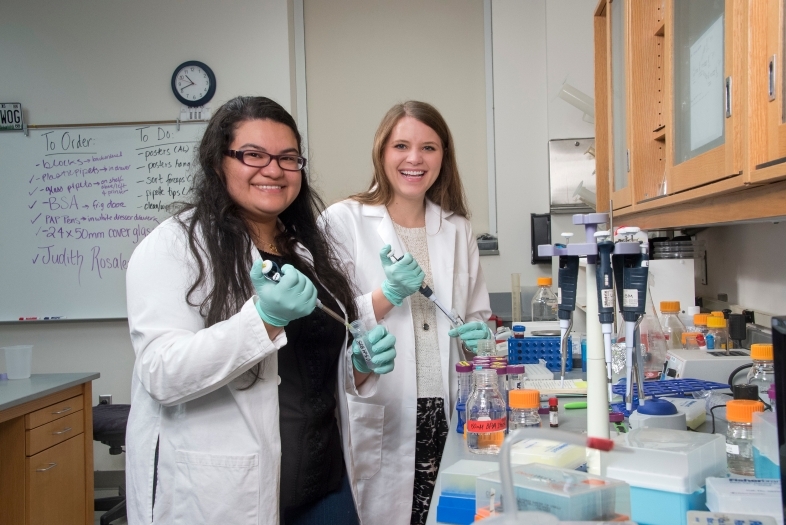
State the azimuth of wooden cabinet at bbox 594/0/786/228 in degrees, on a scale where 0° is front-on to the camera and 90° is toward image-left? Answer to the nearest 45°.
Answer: approximately 45°

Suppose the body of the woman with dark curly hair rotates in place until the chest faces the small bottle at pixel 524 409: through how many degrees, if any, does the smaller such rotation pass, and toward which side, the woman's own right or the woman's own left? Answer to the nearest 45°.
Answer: approximately 45° to the woman's own left

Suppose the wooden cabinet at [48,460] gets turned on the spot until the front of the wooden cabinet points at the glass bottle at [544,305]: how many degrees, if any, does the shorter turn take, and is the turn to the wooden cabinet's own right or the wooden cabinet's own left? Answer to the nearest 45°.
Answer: approximately 45° to the wooden cabinet's own left

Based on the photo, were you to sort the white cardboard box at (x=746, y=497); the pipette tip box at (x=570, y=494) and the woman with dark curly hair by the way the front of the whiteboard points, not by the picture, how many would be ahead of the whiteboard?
3

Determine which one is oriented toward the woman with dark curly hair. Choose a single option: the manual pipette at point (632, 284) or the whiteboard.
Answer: the whiteboard

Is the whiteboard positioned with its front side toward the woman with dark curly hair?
yes
